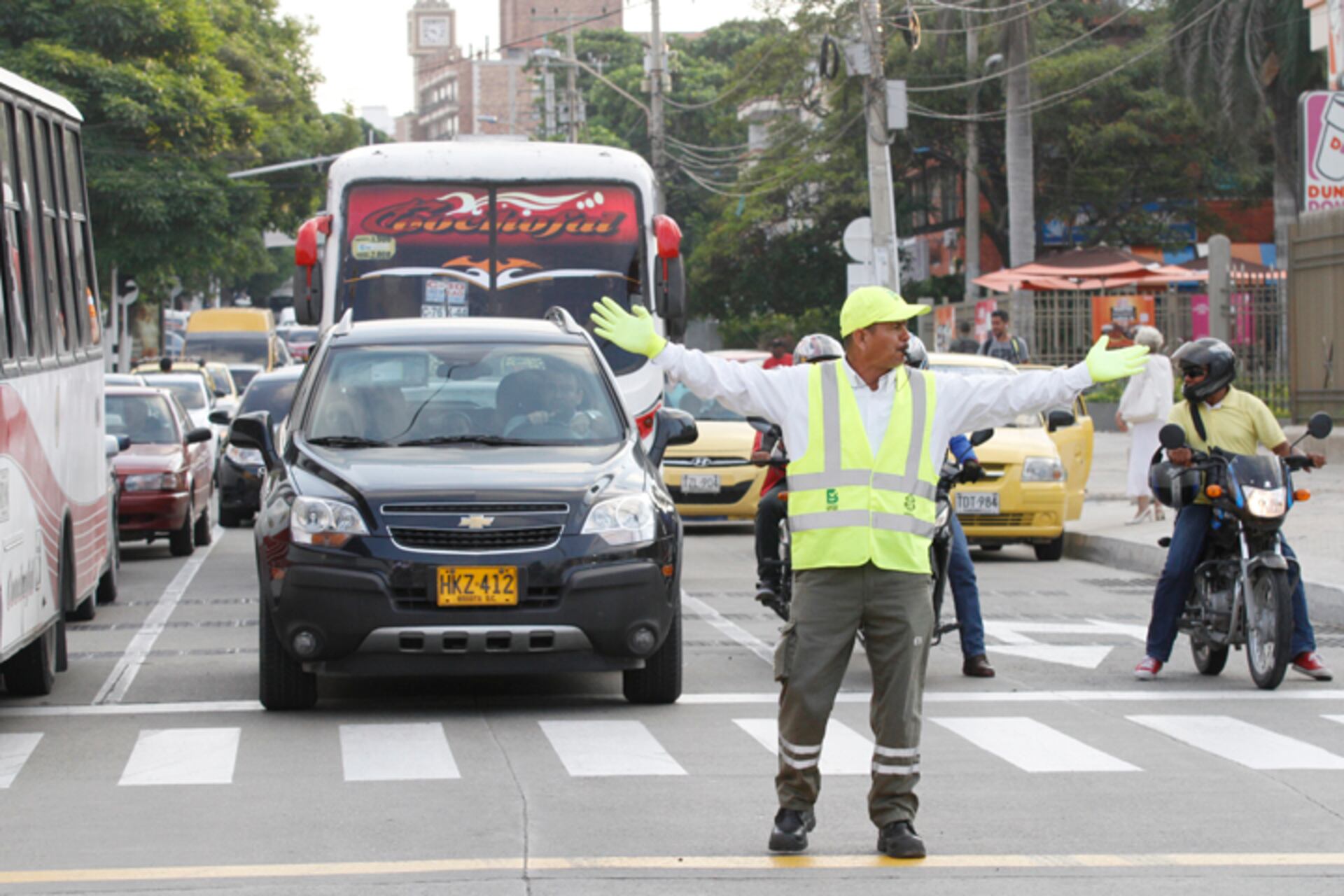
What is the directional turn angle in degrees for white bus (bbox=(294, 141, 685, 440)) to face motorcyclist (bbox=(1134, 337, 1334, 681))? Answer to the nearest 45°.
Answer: approximately 45° to its left

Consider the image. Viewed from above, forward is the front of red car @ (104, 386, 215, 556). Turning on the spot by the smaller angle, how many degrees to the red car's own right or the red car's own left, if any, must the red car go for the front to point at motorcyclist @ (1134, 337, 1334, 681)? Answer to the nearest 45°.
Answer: approximately 45° to the red car's own left

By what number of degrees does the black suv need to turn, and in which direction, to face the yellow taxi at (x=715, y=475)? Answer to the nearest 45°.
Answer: approximately 180°

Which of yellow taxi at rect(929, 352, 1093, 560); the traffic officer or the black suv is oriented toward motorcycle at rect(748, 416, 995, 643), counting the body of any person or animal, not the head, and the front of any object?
the yellow taxi

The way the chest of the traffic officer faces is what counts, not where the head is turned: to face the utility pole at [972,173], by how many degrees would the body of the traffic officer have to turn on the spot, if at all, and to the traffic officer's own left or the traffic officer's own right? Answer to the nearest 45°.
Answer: approximately 180°

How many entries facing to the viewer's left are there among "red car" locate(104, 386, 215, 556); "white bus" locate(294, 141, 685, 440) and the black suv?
0

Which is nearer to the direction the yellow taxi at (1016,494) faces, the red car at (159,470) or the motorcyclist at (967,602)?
the motorcyclist

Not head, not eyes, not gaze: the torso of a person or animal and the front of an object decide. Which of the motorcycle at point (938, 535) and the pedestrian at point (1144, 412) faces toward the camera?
the motorcycle

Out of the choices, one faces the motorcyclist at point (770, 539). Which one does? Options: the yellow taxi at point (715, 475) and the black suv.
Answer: the yellow taxi

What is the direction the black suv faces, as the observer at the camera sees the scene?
facing the viewer

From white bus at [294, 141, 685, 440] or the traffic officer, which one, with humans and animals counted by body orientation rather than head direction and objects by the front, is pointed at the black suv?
the white bus

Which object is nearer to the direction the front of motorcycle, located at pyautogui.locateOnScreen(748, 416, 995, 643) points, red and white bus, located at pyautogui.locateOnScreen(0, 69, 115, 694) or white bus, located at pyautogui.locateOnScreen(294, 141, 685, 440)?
the red and white bus

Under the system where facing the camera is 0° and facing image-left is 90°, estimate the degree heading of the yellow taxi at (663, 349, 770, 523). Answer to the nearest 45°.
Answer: approximately 0°

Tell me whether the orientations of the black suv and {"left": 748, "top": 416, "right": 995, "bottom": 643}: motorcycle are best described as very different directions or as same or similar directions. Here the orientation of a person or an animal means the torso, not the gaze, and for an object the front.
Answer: same or similar directions

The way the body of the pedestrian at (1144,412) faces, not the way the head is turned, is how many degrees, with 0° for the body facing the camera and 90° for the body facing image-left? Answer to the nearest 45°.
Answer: approximately 90°

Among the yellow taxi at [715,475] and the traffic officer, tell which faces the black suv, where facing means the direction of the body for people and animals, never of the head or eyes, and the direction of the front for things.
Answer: the yellow taxi

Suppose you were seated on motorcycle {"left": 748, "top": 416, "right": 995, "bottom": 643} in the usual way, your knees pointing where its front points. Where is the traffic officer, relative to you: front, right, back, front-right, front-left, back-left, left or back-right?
front

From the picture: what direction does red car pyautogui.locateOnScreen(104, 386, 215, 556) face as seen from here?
toward the camera
